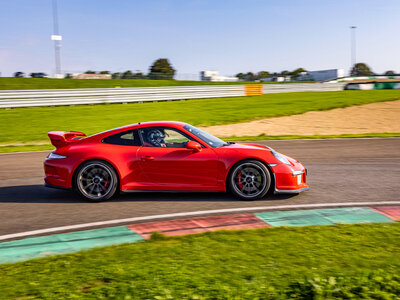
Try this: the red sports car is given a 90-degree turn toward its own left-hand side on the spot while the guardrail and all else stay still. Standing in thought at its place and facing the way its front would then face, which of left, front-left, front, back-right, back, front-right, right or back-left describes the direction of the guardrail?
front

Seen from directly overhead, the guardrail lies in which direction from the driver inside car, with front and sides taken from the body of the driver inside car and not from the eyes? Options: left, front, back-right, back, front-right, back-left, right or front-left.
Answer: left

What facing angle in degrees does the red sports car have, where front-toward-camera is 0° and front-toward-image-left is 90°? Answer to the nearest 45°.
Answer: approximately 270°

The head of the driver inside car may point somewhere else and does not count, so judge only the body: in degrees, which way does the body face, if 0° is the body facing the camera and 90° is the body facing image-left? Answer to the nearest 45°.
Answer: approximately 270°
